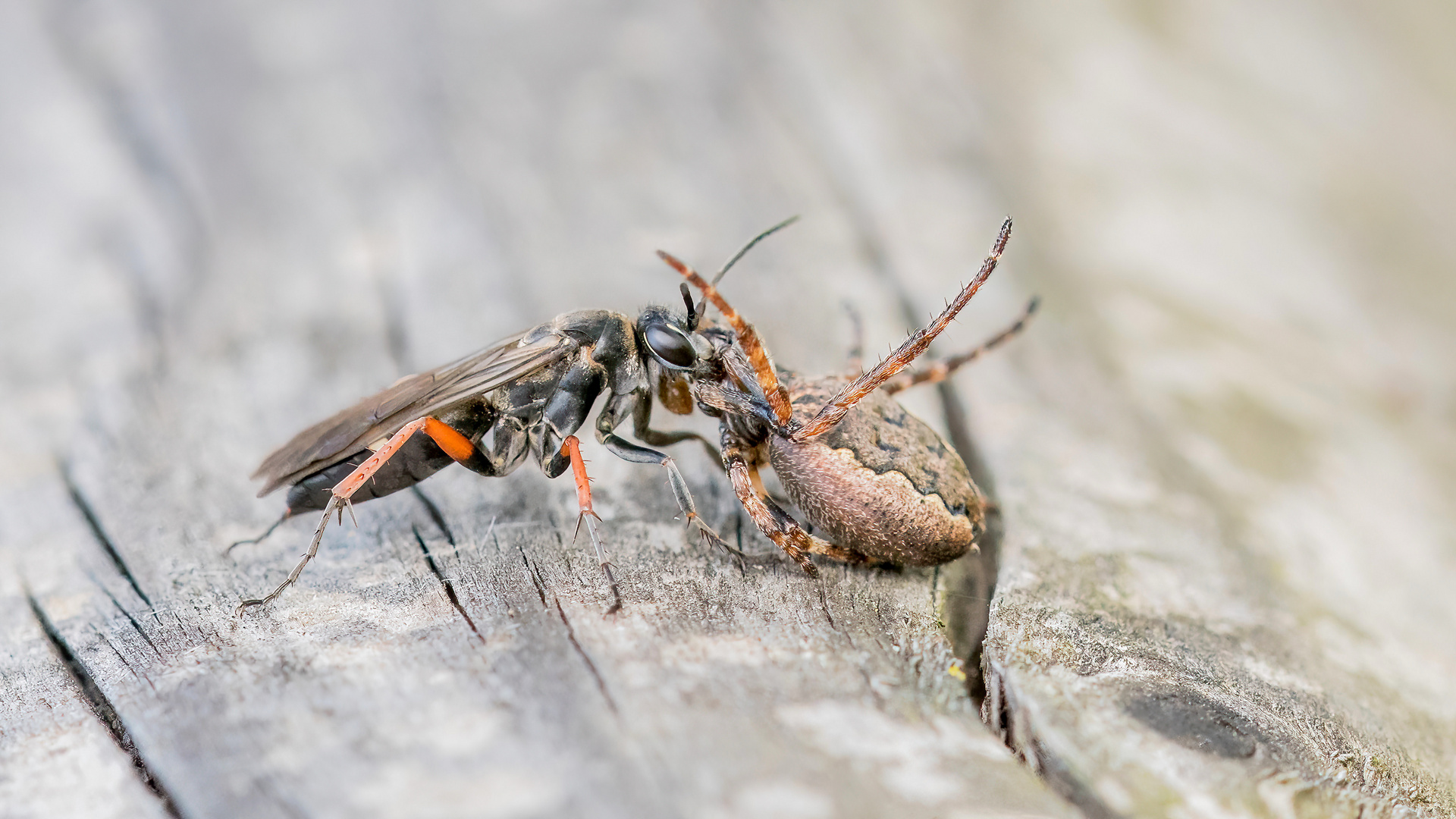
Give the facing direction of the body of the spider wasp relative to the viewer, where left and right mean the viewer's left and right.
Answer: facing to the right of the viewer
